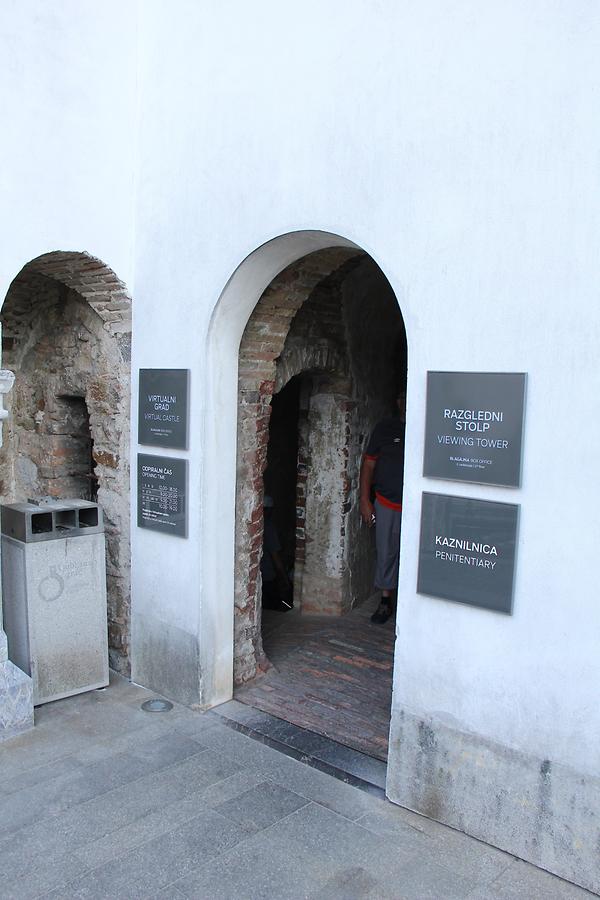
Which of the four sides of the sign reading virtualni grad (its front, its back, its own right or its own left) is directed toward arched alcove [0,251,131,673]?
right

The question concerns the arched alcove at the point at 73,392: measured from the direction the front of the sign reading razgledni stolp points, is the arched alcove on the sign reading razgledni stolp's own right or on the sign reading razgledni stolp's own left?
on the sign reading razgledni stolp's own right

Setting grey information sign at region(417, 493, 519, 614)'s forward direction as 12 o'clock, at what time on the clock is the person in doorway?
The person in doorway is roughly at 4 o'clock from the grey information sign.

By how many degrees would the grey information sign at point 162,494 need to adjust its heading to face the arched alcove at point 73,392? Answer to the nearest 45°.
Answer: approximately 90° to its right

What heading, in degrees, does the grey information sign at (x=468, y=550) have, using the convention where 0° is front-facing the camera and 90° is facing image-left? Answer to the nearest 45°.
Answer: approximately 45°

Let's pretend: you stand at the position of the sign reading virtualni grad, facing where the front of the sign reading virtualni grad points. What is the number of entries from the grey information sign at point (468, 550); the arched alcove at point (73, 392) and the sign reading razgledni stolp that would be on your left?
2

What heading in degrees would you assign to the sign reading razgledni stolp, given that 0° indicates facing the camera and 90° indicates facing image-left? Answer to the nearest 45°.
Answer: approximately 45°

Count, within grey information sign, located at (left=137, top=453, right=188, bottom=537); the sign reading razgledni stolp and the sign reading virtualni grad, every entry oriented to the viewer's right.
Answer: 0

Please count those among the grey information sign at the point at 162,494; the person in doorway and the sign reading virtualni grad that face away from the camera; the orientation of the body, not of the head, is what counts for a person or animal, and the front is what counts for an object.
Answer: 0
